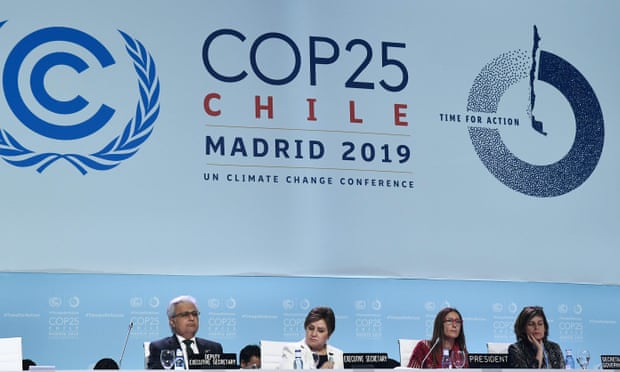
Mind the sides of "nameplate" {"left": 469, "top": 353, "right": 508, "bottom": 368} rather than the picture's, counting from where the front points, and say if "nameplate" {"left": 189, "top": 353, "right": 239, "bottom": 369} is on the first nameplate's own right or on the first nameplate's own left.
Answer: on the first nameplate's own right

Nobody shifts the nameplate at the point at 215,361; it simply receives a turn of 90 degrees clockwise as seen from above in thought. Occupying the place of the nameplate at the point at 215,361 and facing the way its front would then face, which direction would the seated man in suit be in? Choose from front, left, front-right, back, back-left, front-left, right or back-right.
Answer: right

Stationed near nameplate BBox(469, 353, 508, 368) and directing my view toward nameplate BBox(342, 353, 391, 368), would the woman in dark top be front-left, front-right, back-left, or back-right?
back-right

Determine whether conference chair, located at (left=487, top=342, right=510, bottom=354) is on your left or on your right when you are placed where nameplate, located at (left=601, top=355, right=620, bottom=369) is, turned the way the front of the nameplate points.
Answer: on your right

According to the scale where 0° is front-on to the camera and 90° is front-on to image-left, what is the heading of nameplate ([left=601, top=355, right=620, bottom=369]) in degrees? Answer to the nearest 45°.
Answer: approximately 0°

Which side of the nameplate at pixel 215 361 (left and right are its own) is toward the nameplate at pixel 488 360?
left

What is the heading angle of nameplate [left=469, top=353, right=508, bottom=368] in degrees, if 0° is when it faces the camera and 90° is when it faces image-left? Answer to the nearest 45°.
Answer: approximately 0°

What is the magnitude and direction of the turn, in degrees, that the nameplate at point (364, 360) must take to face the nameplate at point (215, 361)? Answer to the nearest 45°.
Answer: approximately 90° to its right

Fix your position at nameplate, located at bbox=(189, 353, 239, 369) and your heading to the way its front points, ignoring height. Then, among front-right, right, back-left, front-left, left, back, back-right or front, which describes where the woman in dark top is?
back-left

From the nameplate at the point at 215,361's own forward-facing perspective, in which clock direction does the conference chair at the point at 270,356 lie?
The conference chair is roughly at 7 o'clock from the nameplate.
